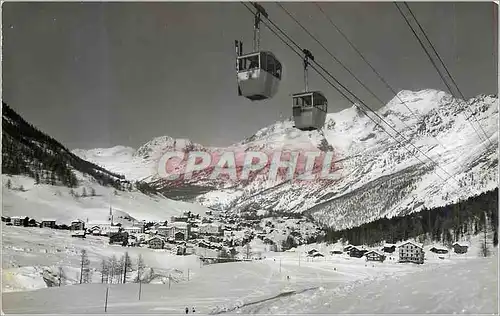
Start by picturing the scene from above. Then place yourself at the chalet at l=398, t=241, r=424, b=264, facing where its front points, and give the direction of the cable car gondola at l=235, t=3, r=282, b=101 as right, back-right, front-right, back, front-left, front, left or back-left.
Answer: front-right

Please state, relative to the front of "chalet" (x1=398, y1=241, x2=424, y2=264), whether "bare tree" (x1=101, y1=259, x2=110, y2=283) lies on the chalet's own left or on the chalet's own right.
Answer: on the chalet's own right

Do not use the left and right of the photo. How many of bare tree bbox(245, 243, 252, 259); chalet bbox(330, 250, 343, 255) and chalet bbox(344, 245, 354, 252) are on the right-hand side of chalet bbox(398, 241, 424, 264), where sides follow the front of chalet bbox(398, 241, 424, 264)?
3

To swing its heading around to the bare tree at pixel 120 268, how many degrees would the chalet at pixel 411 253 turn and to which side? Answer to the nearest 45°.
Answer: approximately 90° to its right

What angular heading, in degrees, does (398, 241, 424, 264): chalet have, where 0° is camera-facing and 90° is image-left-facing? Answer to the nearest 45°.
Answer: approximately 0°

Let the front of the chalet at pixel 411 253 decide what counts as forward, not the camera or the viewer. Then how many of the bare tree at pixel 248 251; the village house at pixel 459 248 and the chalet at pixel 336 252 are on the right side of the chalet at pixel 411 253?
2

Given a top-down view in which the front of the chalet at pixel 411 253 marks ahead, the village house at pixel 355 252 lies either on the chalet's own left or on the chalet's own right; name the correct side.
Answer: on the chalet's own right
